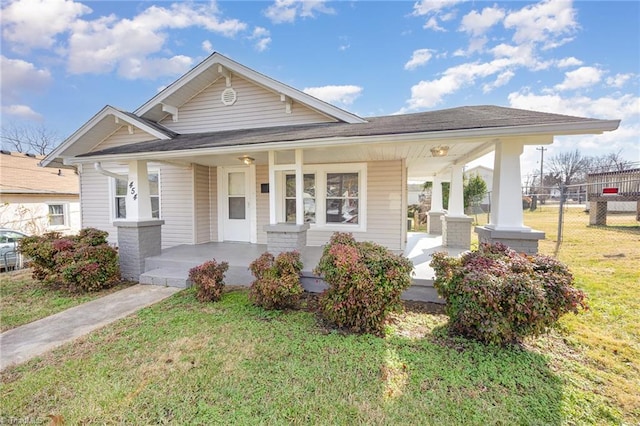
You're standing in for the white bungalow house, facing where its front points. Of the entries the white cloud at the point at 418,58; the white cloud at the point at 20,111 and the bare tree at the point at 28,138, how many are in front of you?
0

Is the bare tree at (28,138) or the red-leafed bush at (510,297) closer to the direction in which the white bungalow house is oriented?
the red-leafed bush

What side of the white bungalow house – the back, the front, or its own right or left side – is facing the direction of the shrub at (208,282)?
front

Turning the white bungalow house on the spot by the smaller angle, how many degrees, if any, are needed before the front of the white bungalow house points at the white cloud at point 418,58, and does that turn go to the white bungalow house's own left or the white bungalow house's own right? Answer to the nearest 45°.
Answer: approximately 135° to the white bungalow house's own left

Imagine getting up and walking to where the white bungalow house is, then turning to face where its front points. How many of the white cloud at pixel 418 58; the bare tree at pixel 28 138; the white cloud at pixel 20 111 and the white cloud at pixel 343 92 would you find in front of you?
0

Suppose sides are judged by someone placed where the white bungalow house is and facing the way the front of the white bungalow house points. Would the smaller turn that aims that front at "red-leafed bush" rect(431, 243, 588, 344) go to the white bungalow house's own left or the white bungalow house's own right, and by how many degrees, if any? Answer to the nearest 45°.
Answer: approximately 45° to the white bungalow house's own left

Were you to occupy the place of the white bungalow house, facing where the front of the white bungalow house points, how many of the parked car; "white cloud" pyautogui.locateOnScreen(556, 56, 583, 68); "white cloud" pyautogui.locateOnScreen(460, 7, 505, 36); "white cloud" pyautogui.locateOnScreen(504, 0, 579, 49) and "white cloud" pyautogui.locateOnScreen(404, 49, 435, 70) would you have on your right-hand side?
1

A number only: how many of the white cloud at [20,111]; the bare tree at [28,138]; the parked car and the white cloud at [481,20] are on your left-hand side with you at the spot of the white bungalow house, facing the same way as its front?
1

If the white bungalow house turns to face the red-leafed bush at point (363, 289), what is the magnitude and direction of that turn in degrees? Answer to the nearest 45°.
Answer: approximately 45° to its left

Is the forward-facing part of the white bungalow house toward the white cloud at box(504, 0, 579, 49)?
no

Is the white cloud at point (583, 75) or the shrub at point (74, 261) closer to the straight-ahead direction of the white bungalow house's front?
the shrub

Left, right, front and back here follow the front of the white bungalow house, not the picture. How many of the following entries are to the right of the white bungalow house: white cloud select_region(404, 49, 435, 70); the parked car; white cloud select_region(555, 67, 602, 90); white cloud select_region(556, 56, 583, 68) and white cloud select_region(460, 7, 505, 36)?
1

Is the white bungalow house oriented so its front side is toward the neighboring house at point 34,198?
no

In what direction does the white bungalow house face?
toward the camera

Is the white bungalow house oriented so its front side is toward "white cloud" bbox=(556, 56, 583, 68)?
no
